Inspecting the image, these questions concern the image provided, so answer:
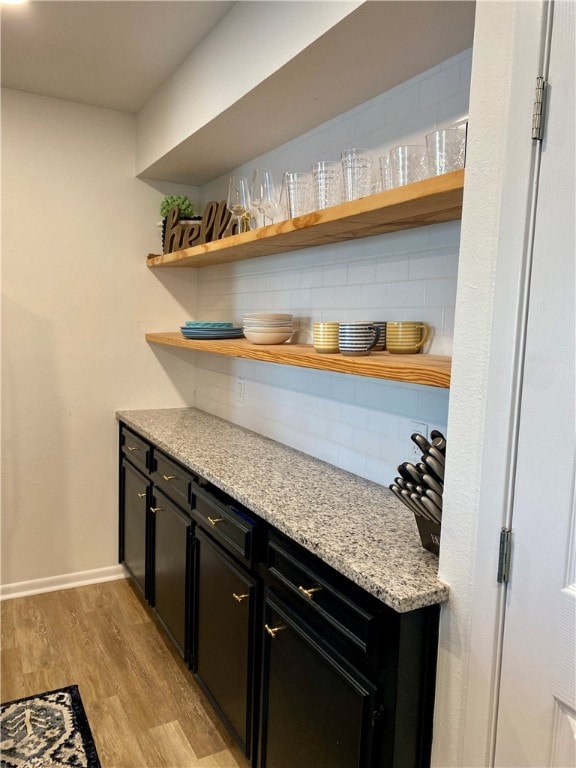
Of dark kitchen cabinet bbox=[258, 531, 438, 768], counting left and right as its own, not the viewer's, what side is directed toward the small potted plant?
right

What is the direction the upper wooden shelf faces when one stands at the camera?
facing the viewer and to the left of the viewer

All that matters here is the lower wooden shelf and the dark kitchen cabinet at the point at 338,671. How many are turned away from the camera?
0

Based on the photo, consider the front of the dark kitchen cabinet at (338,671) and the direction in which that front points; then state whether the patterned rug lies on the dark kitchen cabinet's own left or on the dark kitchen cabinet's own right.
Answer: on the dark kitchen cabinet's own right
